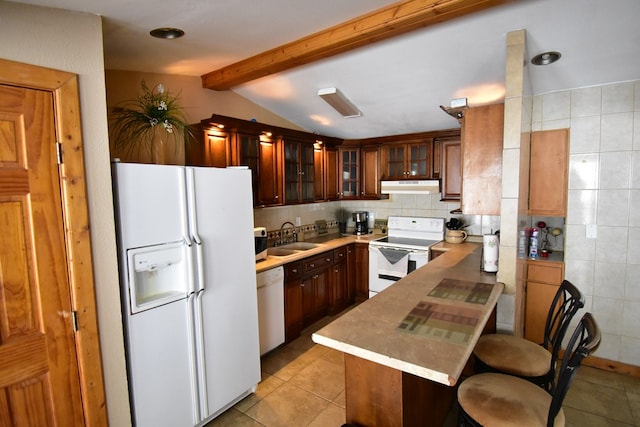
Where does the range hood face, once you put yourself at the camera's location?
facing the viewer

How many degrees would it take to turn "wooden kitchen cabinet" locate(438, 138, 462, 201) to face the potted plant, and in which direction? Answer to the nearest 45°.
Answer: approximately 45° to its right

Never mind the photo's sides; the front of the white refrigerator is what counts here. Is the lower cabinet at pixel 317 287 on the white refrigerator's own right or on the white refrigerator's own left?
on the white refrigerator's own left

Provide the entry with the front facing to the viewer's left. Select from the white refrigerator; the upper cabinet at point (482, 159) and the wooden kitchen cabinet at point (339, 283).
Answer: the upper cabinet

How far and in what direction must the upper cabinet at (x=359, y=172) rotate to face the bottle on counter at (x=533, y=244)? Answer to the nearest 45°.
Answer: approximately 45° to its left

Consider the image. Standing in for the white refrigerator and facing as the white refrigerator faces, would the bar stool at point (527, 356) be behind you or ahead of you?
ahead

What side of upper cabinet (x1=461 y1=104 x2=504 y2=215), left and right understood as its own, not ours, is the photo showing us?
left

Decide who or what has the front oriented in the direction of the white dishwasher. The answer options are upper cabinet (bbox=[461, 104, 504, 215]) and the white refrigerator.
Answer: the upper cabinet

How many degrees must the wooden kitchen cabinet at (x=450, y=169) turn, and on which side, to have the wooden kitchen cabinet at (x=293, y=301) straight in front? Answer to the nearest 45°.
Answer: approximately 45° to its right

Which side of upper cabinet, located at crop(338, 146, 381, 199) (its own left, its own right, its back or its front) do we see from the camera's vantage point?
front

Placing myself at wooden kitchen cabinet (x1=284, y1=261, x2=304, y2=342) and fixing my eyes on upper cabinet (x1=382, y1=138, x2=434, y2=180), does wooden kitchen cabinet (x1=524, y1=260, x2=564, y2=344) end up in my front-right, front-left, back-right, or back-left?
front-right

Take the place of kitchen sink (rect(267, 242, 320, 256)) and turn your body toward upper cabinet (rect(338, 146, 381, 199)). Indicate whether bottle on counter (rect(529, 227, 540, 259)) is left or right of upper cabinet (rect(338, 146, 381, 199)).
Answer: right

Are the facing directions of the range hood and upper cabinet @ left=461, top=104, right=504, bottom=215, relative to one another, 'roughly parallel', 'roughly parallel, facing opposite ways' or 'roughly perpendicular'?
roughly perpendicular

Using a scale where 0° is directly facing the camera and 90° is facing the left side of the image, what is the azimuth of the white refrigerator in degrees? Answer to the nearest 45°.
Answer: approximately 315°

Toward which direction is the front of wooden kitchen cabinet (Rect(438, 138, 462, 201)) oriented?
toward the camera

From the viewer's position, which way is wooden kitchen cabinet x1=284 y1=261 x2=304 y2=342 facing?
facing the viewer and to the right of the viewer
